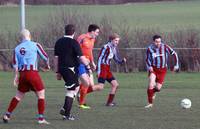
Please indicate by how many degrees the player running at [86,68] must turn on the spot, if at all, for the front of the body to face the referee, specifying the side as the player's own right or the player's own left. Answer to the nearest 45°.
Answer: approximately 90° to the player's own right

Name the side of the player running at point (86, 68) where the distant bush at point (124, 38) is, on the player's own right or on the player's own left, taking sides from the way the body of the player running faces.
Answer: on the player's own left

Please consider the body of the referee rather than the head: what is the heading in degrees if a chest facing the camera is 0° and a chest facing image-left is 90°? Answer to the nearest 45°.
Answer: approximately 225°
